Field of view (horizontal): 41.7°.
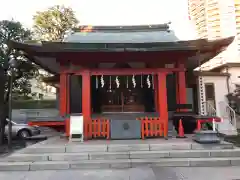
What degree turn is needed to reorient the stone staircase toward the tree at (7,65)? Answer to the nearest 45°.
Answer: approximately 135° to its right

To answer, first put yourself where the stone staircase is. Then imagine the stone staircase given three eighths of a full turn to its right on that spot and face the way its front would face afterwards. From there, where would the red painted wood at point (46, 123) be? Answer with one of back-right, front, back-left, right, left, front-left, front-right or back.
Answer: front

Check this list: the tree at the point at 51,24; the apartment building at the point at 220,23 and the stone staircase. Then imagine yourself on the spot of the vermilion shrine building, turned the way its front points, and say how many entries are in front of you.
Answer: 1

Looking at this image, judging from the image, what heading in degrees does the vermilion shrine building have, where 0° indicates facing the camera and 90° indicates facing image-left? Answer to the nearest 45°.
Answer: approximately 0°

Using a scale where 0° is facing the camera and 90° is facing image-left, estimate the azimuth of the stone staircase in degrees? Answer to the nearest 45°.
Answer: approximately 0°

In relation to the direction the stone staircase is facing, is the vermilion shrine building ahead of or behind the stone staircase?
behind

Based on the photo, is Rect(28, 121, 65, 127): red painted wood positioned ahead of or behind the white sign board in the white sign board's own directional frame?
behind

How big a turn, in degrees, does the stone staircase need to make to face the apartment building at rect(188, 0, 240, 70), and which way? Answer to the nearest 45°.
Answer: approximately 135° to its left

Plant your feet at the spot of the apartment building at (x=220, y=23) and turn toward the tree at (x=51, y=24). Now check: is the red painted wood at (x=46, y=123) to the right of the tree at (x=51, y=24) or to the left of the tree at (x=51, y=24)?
left

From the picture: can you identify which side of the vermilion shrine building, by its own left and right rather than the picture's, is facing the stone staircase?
front

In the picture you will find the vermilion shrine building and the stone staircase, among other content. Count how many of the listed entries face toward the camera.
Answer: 2
